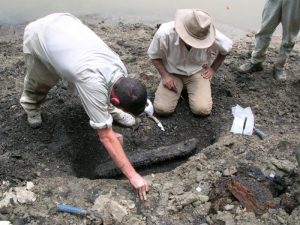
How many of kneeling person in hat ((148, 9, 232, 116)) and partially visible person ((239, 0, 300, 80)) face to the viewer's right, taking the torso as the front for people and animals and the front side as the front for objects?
0

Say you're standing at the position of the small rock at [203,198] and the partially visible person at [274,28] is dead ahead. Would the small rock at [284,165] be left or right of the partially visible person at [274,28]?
right

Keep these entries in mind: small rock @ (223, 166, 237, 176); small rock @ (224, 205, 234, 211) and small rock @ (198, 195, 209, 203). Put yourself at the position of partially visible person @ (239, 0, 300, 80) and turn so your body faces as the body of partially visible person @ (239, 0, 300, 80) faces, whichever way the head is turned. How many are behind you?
0

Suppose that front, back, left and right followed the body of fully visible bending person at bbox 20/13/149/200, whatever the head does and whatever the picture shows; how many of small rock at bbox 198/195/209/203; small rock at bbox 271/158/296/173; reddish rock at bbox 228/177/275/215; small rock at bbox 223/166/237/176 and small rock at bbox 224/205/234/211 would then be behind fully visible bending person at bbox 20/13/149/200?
0

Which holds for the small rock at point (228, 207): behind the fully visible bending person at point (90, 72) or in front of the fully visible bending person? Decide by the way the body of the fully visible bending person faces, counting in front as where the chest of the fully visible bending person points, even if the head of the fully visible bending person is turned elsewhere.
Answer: in front

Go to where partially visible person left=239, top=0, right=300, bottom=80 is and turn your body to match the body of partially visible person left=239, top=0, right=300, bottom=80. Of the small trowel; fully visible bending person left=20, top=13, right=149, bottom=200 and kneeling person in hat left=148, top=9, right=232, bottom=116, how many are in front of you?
3

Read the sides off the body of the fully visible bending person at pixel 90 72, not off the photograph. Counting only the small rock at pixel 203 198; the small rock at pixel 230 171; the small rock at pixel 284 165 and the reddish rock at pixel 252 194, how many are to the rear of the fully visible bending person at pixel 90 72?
0

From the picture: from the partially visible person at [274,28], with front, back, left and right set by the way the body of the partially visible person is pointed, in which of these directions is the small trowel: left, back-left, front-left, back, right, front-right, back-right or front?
front

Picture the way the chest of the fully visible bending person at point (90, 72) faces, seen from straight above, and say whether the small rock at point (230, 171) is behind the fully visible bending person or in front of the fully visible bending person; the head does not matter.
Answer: in front

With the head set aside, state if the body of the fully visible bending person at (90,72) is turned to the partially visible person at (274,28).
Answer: no

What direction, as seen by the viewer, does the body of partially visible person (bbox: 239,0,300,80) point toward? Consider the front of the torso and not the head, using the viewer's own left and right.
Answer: facing the viewer and to the left of the viewer

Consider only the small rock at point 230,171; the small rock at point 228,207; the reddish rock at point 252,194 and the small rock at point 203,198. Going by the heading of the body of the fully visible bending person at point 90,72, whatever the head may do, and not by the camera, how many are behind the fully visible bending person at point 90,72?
0

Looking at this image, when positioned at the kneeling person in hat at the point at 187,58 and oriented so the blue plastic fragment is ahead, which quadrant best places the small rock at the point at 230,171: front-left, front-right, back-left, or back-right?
front-left

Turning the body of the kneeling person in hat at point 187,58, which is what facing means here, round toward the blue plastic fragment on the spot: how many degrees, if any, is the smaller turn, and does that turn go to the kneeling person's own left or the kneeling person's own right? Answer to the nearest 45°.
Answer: approximately 45° to the kneeling person's own right

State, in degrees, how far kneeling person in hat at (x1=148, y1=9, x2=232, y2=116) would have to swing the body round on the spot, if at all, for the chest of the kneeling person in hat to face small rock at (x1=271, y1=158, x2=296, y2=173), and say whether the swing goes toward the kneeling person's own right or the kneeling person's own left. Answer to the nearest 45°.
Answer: approximately 45° to the kneeling person's own left

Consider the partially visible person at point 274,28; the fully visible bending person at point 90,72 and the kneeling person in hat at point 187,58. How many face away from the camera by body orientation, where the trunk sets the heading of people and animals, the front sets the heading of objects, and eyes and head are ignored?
0

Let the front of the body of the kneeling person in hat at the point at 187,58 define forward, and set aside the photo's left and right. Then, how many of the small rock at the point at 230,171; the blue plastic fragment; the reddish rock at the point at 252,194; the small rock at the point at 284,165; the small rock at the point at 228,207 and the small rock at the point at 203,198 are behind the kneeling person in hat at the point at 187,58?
0

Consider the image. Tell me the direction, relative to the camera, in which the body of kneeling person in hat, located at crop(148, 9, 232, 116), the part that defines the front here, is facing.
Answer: toward the camera

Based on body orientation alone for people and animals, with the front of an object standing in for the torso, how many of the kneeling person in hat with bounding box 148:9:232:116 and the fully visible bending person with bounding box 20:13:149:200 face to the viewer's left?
0

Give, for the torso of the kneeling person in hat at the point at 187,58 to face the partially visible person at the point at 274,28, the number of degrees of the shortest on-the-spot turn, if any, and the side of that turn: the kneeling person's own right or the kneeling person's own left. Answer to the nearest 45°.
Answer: approximately 135° to the kneeling person's own left
